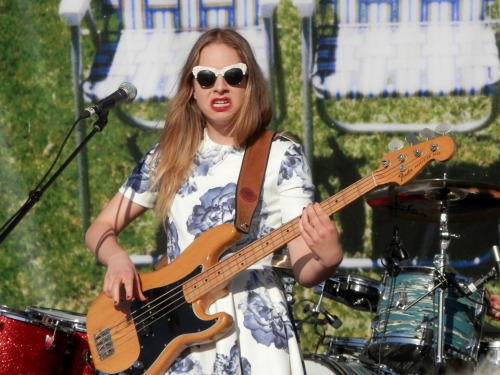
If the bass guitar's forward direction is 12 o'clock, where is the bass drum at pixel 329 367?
The bass drum is roughly at 7 o'clock from the bass guitar.

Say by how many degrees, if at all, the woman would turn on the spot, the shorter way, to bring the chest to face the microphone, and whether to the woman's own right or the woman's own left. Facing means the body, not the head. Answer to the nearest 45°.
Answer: approximately 135° to the woman's own right

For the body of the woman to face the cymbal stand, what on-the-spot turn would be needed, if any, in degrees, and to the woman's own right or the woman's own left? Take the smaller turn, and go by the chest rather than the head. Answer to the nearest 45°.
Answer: approximately 135° to the woman's own left

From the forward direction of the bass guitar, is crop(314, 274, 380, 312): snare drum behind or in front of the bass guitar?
behind

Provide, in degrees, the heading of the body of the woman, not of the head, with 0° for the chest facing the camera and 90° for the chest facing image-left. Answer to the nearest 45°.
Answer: approximately 0°

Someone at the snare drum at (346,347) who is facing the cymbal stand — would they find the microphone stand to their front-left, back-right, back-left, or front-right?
back-right

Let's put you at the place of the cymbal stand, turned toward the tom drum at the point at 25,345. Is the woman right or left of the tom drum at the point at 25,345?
left

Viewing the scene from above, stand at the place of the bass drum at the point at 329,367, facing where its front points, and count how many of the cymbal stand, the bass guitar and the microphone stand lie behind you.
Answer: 1
